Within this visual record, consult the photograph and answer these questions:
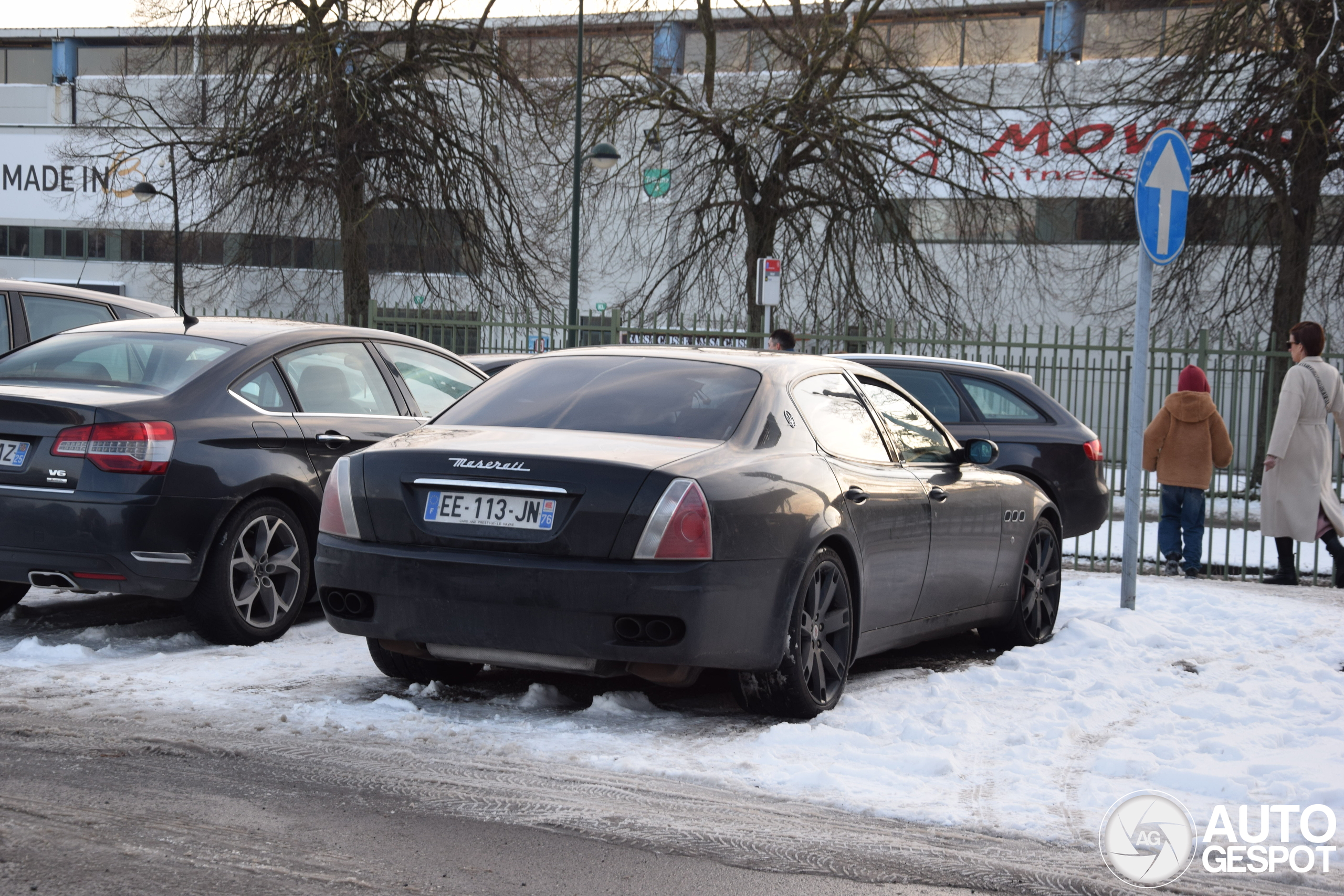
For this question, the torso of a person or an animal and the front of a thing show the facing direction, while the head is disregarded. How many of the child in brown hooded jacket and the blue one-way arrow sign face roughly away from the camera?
1

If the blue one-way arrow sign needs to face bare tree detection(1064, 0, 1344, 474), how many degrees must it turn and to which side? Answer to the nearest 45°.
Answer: approximately 135° to its left

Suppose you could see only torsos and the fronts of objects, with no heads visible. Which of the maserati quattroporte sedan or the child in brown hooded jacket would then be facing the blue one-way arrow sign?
the maserati quattroporte sedan

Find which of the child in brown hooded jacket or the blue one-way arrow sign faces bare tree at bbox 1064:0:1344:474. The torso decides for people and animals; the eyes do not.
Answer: the child in brown hooded jacket

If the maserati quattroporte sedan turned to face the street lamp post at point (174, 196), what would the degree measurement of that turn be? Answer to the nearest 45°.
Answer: approximately 90° to its left

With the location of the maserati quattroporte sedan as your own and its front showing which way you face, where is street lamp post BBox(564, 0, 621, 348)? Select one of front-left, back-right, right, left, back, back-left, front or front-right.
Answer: front-left

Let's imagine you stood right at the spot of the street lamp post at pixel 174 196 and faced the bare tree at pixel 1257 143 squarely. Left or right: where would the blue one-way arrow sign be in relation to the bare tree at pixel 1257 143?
right

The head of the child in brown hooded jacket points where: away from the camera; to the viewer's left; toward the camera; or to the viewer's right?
away from the camera

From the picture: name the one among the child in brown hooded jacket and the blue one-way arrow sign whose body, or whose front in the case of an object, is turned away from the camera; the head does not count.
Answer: the child in brown hooded jacket

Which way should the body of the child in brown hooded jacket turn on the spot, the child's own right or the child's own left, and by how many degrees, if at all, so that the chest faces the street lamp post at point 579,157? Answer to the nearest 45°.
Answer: approximately 45° to the child's own left

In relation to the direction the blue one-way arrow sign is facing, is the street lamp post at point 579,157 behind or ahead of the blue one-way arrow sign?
behind

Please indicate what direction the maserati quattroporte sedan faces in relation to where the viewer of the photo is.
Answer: facing away from the viewer and to the right of the viewer

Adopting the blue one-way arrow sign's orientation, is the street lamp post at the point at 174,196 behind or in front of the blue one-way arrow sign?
behind

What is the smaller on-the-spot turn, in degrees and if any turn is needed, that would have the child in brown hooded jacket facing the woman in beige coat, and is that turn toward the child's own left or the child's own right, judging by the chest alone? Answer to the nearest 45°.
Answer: approximately 135° to the child's own right

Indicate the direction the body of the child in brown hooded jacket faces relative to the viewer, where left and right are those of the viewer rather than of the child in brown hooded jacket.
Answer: facing away from the viewer

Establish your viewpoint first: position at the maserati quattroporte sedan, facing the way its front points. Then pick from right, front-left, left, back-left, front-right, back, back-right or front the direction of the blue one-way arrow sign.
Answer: front
